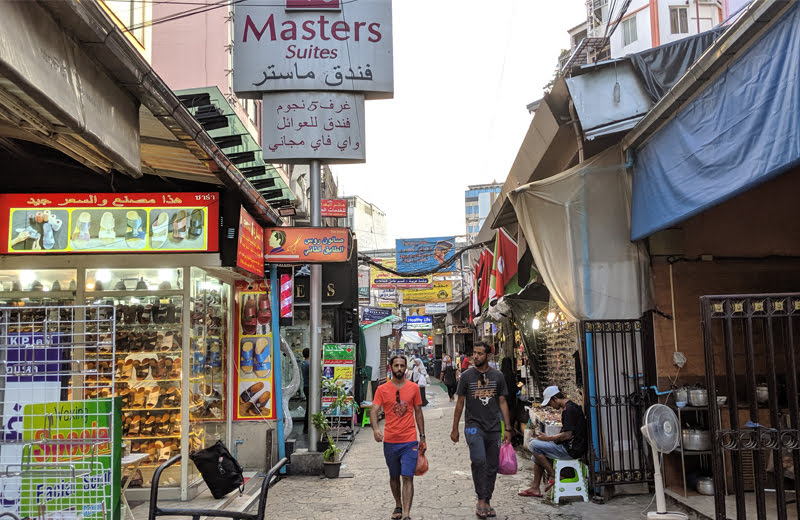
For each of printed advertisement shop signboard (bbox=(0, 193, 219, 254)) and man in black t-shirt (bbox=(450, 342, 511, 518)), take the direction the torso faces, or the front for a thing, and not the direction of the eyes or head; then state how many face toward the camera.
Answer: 2

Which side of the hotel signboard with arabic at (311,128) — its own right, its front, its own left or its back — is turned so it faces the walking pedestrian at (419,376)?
back

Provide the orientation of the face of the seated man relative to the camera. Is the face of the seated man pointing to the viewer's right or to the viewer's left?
to the viewer's left

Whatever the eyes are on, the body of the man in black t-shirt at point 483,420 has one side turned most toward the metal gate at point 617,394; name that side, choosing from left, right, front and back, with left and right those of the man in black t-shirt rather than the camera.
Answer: left

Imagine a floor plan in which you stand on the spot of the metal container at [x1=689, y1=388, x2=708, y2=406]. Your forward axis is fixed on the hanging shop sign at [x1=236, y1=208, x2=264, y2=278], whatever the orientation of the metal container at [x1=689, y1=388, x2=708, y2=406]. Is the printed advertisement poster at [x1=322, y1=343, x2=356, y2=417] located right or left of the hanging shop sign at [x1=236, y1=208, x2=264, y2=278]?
right

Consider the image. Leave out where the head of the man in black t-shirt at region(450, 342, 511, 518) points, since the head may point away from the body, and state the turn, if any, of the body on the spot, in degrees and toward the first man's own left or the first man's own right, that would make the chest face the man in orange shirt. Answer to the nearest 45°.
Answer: approximately 45° to the first man's own right

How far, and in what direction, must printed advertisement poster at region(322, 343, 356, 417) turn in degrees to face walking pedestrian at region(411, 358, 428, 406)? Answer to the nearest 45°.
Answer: approximately 180°
